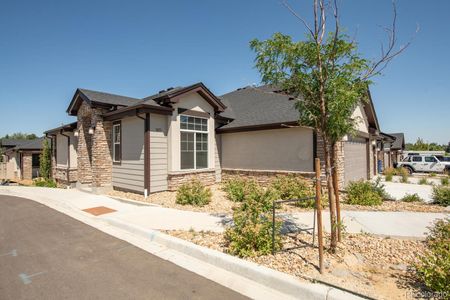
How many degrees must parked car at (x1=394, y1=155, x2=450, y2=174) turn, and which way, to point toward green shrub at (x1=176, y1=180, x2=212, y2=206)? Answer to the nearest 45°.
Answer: approximately 90° to its right

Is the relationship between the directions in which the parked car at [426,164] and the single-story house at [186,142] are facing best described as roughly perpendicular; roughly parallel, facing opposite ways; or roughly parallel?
roughly perpendicular

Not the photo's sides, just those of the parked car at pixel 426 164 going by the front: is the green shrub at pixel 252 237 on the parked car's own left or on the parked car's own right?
on the parked car's own right

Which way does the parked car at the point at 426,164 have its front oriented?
to the viewer's right

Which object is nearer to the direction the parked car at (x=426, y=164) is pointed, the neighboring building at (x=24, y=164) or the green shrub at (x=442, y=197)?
the green shrub

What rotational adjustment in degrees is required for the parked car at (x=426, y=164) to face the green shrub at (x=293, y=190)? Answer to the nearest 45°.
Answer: approximately 90° to its right

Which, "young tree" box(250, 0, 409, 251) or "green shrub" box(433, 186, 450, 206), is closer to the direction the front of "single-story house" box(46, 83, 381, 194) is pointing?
the young tree

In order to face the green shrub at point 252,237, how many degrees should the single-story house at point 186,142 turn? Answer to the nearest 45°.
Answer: approximately 45° to its left
